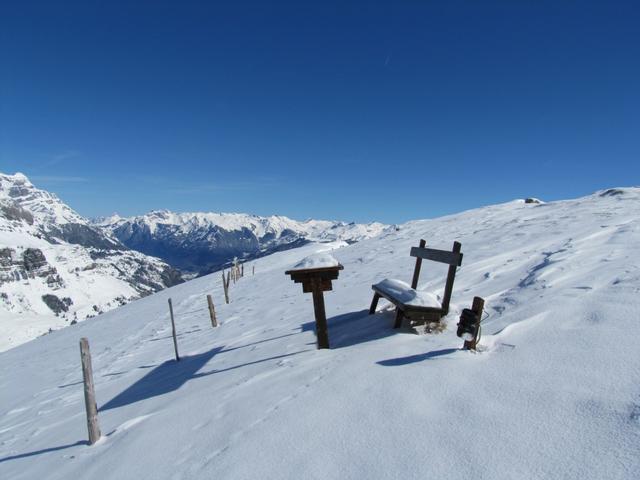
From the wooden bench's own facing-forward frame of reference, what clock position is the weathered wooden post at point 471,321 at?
The weathered wooden post is roughly at 10 o'clock from the wooden bench.

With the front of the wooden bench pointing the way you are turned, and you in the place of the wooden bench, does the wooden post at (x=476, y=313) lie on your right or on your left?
on your left

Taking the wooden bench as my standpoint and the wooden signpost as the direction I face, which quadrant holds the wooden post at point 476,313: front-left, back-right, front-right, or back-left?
back-left

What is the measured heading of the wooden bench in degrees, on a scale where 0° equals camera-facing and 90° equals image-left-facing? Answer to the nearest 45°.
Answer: approximately 45°
